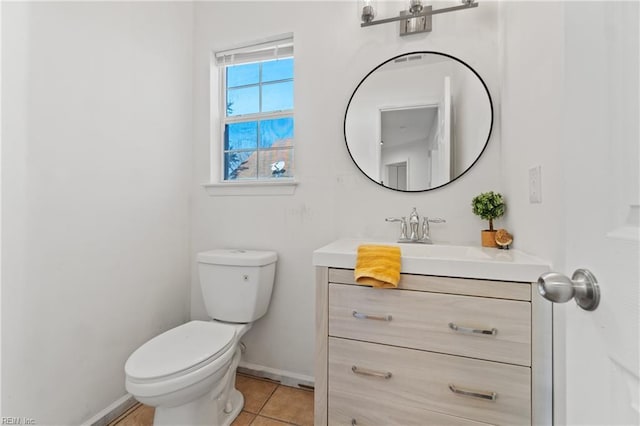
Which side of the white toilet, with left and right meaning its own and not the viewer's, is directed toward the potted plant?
left

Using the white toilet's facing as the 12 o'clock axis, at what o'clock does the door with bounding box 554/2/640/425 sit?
The door is roughly at 10 o'clock from the white toilet.

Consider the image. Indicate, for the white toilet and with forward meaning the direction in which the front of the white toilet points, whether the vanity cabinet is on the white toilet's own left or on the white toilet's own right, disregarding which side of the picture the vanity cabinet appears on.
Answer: on the white toilet's own left

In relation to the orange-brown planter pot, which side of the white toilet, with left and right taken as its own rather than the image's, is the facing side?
left

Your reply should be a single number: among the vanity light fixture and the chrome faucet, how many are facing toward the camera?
2

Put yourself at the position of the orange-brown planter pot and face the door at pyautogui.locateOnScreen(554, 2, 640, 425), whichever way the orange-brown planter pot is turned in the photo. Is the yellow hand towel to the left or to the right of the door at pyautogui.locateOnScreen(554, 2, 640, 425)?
right

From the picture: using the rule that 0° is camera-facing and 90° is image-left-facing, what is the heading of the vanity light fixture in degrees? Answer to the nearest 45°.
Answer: approximately 0°
